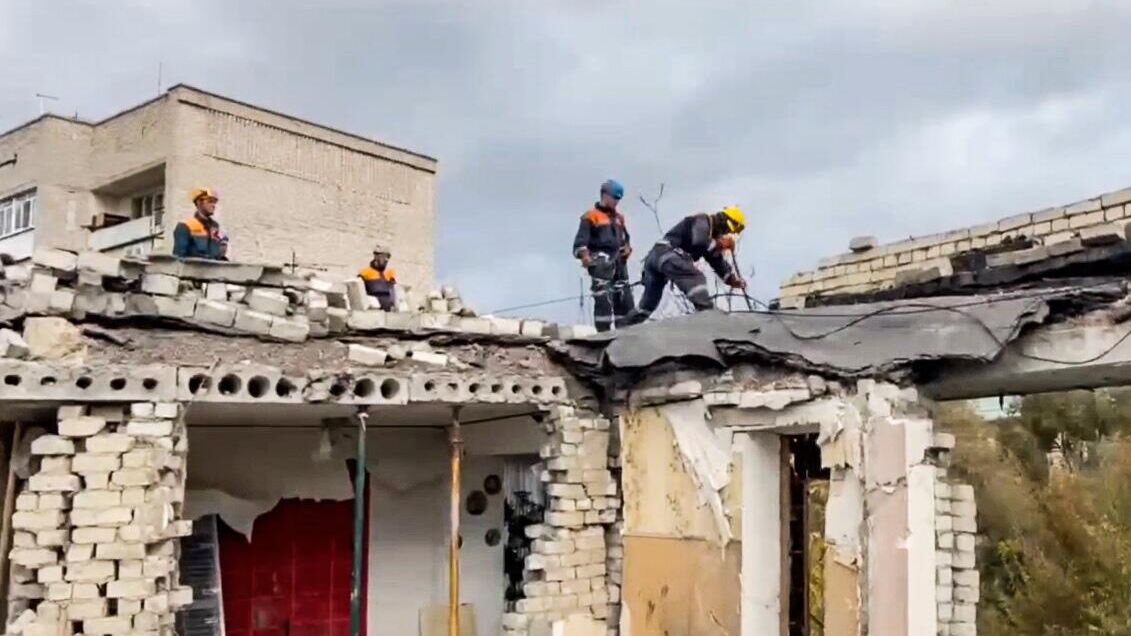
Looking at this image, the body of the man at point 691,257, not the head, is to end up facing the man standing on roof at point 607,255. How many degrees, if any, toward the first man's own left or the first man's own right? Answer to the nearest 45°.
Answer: approximately 135° to the first man's own left

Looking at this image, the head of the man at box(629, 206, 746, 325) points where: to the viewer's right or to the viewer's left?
to the viewer's right

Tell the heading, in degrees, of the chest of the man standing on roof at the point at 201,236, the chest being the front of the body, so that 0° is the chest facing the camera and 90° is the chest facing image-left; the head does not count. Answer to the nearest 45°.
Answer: approximately 315°

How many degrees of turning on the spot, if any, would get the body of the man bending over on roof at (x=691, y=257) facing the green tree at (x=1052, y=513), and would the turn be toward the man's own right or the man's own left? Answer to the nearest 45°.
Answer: approximately 45° to the man's own left

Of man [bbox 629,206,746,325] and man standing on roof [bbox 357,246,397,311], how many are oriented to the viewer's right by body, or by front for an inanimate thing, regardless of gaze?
1

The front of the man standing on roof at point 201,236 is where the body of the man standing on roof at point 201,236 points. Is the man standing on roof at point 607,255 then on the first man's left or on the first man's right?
on the first man's left

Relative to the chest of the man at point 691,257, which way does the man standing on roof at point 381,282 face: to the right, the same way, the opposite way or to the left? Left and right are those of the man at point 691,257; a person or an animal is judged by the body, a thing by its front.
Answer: to the right

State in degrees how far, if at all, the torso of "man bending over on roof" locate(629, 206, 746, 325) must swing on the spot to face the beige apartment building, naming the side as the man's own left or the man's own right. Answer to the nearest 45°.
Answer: approximately 135° to the man's own left

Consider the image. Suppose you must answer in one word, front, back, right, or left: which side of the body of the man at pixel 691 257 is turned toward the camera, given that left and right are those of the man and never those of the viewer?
right

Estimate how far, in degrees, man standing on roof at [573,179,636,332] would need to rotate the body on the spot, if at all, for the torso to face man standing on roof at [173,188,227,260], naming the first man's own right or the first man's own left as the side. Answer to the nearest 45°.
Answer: approximately 90° to the first man's own right

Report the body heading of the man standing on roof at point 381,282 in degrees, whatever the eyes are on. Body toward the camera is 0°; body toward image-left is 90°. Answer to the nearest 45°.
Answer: approximately 0°
